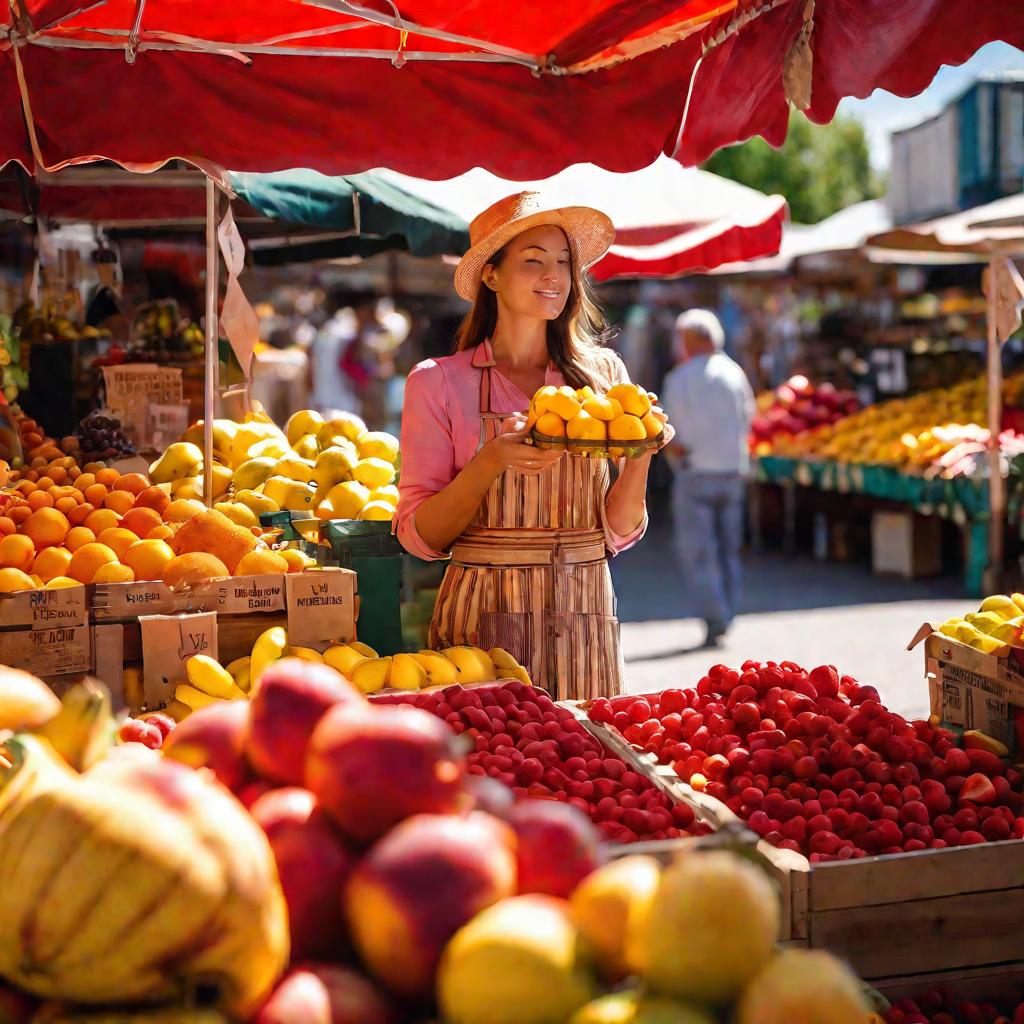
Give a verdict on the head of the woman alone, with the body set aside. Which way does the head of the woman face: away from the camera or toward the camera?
toward the camera

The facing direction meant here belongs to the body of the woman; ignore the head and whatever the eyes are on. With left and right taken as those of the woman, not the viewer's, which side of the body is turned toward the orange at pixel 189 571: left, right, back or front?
right

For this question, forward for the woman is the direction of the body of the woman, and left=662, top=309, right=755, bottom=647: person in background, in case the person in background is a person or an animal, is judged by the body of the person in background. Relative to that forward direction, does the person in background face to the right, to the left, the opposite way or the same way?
the opposite way

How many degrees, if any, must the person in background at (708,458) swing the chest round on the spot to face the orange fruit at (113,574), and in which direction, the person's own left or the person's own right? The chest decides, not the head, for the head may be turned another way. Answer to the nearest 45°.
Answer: approximately 135° to the person's own left

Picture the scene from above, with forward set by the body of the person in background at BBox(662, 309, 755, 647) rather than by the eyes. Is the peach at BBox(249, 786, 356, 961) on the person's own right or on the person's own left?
on the person's own left

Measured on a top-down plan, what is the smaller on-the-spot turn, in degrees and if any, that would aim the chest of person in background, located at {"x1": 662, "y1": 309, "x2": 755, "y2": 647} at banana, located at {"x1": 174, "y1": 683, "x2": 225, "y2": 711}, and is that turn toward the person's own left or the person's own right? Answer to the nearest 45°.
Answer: approximately 135° to the person's own left

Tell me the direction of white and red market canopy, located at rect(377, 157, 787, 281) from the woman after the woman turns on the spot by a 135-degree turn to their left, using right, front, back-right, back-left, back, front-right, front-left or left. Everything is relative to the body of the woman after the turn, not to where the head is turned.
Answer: front

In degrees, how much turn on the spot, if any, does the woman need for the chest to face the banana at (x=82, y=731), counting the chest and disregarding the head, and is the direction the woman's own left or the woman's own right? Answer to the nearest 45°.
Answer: approximately 45° to the woman's own right

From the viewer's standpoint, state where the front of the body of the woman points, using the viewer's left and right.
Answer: facing the viewer and to the right of the viewer

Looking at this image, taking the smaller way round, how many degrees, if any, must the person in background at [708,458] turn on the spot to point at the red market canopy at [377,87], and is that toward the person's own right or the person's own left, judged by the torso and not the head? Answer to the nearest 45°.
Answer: approximately 135° to the person's own left

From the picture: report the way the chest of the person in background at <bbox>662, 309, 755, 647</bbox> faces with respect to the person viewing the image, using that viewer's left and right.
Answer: facing away from the viewer and to the left of the viewer

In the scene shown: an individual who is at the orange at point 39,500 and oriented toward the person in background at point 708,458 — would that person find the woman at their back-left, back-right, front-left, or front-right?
front-right

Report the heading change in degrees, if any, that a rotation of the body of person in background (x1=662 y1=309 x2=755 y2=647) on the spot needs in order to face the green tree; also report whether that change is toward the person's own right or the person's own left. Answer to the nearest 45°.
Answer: approximately 45° to the person's own right

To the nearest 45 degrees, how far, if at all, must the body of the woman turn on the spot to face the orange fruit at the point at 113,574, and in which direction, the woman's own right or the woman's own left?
approximately 135° to the woman's own right
